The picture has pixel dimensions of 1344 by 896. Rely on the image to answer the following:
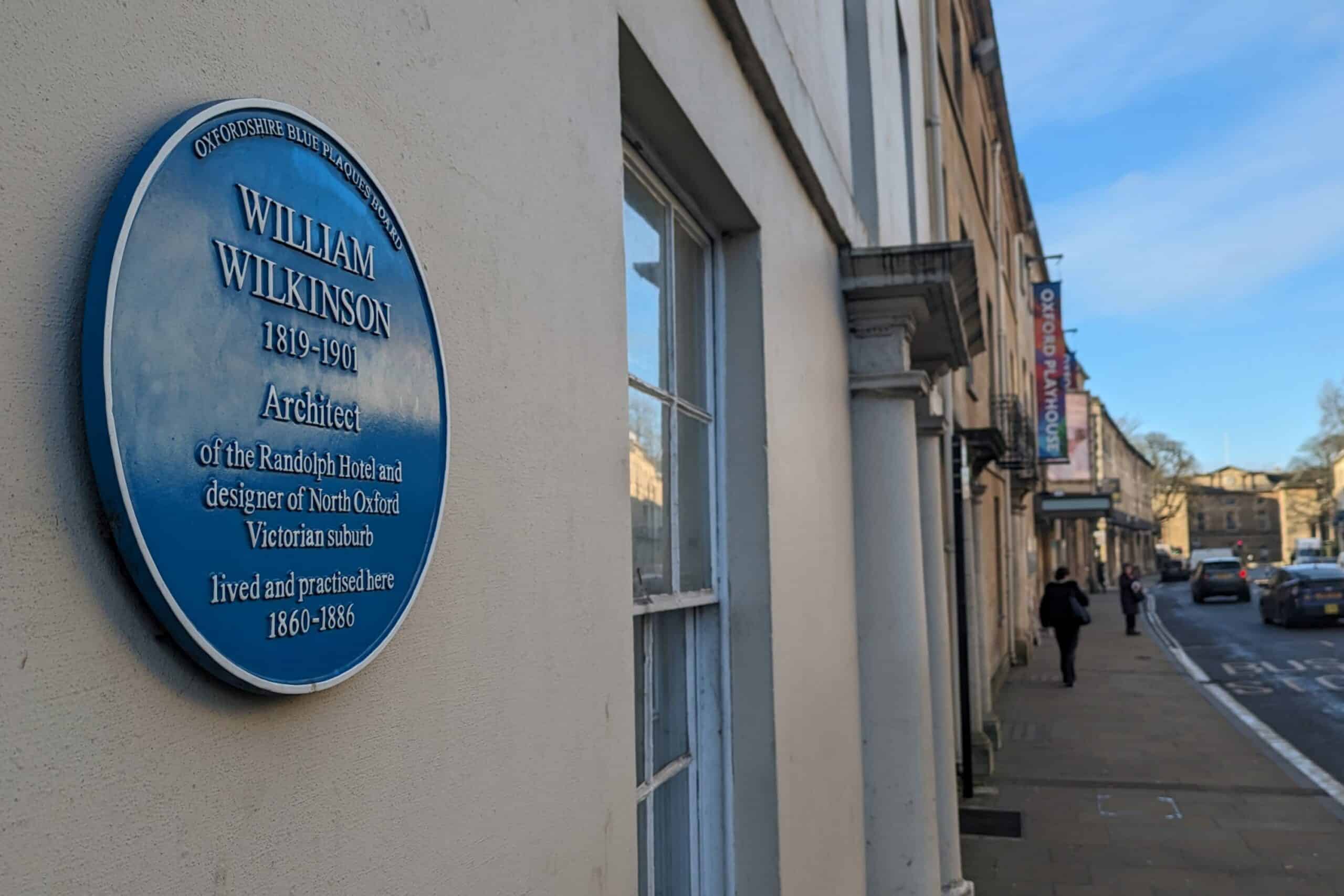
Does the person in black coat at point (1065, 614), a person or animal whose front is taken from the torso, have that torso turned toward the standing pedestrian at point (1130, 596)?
yes

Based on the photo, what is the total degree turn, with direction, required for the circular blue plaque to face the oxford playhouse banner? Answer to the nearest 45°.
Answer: approximately 90° to its left

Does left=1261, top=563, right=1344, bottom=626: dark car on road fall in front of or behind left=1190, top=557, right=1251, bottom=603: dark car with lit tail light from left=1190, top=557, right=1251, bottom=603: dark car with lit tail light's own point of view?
behind

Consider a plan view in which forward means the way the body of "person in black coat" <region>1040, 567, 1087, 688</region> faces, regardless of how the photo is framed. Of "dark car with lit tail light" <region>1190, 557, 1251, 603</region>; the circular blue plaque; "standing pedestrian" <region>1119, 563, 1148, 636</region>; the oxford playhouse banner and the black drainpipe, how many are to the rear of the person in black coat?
2

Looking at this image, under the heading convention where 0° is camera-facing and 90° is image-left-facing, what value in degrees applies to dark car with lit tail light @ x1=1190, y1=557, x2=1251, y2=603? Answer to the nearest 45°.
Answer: approximately 180°

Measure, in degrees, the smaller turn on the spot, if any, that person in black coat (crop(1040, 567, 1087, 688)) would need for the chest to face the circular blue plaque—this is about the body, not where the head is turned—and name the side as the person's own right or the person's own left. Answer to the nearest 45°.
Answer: approximately 180°

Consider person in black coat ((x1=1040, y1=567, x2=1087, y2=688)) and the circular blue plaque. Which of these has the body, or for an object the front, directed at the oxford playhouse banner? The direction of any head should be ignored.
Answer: the person in black coat

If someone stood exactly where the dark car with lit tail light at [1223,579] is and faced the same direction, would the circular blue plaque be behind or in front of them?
behind

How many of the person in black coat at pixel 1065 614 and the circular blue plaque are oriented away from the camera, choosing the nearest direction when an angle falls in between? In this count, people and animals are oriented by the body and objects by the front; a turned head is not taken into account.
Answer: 1

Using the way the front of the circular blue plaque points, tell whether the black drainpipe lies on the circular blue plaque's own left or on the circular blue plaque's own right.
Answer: on the circular blue plaque's own left

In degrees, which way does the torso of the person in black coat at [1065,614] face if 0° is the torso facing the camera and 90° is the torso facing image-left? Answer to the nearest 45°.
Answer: approximately 180°

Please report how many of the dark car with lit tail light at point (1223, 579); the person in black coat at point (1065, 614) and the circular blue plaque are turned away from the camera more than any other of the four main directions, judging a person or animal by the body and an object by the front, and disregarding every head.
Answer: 2
